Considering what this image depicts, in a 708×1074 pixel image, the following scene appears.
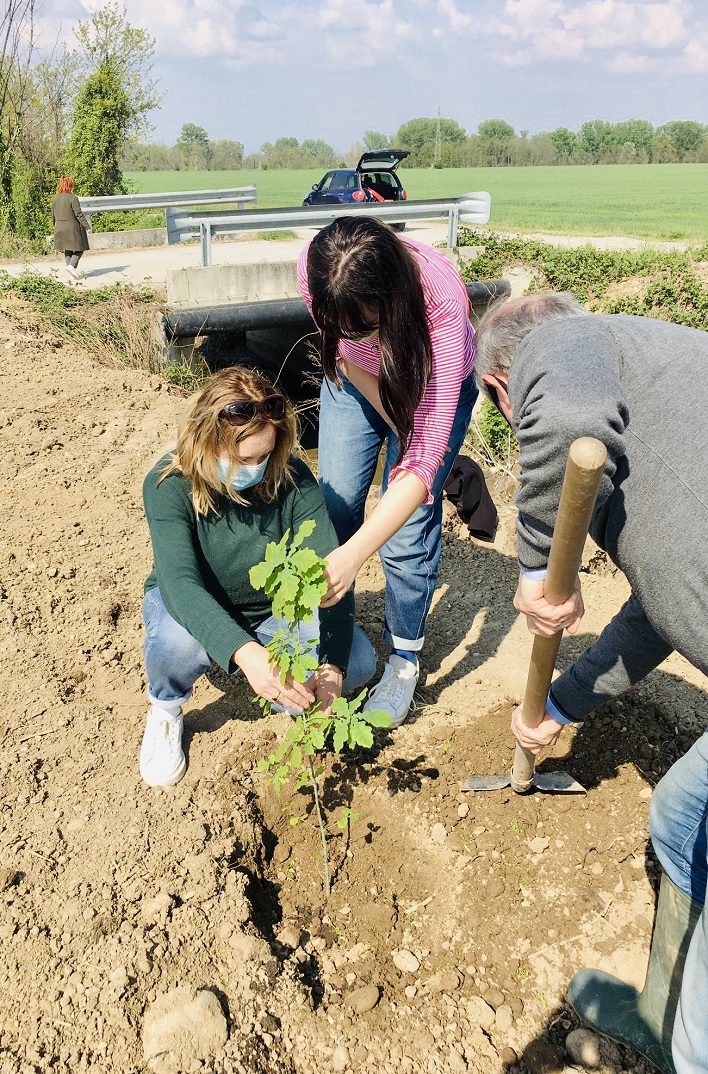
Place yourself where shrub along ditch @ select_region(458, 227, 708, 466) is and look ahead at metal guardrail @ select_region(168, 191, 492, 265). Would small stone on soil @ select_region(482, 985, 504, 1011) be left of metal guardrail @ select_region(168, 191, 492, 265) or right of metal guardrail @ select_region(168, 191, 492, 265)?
left

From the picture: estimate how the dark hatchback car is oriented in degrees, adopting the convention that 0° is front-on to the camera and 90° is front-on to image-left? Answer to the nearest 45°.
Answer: approximately 135°

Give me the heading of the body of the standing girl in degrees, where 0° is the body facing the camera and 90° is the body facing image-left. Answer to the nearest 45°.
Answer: approximately 45°

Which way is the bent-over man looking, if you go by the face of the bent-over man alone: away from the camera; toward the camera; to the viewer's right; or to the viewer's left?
to the viewer's left

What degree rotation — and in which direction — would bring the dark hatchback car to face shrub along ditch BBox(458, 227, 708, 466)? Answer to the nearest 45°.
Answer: approximately 180°

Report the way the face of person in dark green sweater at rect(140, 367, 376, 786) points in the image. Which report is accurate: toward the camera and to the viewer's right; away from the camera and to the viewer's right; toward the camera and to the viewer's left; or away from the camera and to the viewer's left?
toward the camera and to the viewer's right

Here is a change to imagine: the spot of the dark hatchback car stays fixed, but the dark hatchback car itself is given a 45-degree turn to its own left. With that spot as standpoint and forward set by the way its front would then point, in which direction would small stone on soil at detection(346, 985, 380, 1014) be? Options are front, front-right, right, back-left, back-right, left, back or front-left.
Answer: left

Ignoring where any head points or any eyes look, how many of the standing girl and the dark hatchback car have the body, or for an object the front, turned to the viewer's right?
0

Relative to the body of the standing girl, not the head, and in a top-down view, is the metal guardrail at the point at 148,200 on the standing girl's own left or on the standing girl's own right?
on the standing girl's own right

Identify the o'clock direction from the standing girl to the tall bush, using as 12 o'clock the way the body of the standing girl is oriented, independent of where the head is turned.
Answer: The tall bush is roughly at 4 o'clock from the standing girl.

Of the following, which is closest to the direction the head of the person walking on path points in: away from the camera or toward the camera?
away from the camera

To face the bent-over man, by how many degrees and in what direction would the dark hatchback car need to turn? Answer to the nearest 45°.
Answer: approximately 135° to its left
